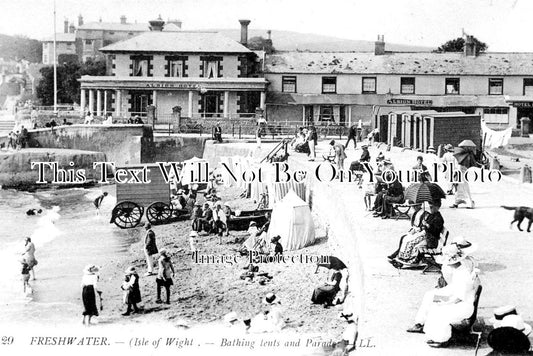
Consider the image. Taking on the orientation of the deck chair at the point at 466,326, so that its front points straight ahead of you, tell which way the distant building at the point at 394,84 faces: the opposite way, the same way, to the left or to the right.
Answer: to the left

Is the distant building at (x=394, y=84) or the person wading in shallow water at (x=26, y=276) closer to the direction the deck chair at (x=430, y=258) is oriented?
the person wading in shallow water

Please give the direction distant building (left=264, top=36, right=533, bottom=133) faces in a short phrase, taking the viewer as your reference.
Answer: facing the viewer

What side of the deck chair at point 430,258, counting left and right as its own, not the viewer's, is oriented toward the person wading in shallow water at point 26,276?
front

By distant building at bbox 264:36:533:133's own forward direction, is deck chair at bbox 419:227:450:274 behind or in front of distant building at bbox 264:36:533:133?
in front

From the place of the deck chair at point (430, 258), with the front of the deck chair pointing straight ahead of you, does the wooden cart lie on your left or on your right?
on your right

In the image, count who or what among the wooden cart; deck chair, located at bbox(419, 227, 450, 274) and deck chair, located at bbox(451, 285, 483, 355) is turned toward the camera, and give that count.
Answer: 0

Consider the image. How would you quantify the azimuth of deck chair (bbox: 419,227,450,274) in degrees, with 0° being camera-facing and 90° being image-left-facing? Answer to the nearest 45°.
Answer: approximately 90°

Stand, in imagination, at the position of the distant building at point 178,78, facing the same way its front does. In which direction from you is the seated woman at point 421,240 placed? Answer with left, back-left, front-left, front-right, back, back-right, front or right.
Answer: front

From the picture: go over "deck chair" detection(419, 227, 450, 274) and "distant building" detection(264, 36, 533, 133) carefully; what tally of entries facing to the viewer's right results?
0

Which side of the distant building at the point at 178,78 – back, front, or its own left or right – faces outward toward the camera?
front

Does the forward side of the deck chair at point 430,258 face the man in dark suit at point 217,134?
no

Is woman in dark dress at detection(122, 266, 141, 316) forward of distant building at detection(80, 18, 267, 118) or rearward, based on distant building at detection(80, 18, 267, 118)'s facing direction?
forward

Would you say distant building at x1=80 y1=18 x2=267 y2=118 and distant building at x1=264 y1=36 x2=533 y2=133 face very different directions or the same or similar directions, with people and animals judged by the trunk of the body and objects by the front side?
same or similar directions

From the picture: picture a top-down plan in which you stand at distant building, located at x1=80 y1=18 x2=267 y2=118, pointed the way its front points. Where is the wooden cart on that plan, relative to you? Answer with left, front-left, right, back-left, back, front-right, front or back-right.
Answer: front

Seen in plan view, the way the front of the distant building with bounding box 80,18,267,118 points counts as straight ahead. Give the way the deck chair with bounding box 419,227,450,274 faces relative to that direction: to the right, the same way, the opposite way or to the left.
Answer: to the right

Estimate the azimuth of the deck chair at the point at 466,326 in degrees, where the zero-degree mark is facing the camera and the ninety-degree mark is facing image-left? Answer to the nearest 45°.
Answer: approximately 90°
